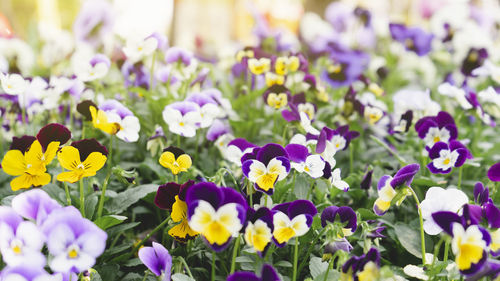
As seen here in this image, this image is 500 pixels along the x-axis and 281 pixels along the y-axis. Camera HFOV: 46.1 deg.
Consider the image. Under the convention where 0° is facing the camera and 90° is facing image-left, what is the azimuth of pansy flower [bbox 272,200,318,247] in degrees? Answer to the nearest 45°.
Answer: approximately 0°
